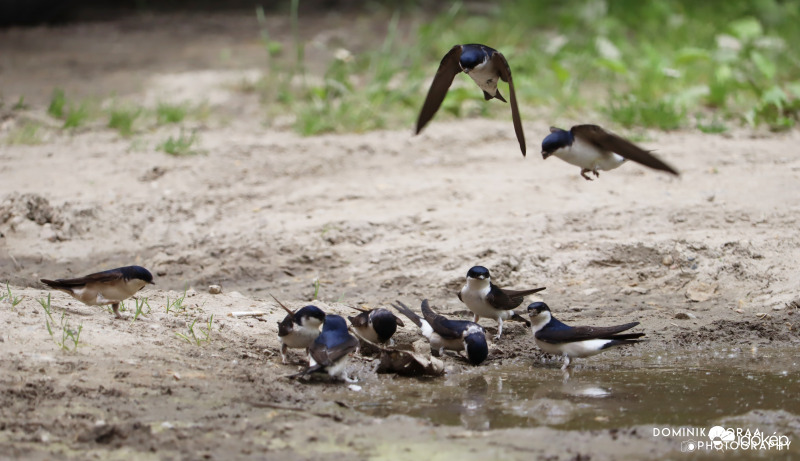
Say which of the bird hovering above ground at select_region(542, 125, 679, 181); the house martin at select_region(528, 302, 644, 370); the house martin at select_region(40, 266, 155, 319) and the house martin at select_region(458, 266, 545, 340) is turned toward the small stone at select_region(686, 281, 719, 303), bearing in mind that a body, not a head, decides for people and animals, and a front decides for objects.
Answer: the house martin at select_region(40, 266, 155, 319)

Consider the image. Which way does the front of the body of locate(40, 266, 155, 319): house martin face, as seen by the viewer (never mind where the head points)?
to the viewer's right

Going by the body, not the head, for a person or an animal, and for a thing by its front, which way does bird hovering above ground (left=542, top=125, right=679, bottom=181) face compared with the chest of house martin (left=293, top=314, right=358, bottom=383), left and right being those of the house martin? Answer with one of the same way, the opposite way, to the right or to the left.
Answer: to the left

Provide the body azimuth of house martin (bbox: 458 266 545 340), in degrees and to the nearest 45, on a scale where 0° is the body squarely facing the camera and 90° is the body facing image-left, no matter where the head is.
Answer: approximately 45°

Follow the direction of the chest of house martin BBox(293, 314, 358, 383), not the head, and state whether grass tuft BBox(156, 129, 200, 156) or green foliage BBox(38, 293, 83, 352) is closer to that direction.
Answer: the grass tuft

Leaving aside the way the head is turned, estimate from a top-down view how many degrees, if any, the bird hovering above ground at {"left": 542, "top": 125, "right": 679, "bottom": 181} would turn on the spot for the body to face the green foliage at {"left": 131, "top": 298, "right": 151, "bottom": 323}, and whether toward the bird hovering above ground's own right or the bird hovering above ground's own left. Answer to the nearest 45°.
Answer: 0° — it already faces it

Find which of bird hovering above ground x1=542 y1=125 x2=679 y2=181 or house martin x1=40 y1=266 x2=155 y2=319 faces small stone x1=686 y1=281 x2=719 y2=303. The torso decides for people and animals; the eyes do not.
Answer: the house martin

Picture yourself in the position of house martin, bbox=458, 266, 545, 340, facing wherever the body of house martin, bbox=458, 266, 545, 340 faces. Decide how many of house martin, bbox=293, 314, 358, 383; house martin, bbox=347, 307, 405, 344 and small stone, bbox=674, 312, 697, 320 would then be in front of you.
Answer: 2

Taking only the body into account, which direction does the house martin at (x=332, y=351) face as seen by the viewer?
away from the camera

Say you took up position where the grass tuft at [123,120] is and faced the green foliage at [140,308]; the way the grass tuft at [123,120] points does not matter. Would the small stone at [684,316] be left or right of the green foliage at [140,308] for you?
left

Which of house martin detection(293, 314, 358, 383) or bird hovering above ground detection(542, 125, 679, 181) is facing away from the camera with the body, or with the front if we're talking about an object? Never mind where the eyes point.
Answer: the house martin

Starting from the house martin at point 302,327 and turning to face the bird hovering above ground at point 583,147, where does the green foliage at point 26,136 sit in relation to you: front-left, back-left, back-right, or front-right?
back-left

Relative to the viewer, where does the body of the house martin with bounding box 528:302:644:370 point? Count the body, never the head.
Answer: to the viewer's left

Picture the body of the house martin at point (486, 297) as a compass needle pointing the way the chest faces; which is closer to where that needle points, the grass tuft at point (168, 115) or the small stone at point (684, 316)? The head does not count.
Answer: the grass tuft

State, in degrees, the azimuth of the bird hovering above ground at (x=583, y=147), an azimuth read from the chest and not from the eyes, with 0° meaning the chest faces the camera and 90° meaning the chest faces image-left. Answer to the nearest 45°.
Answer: approximately 90°
